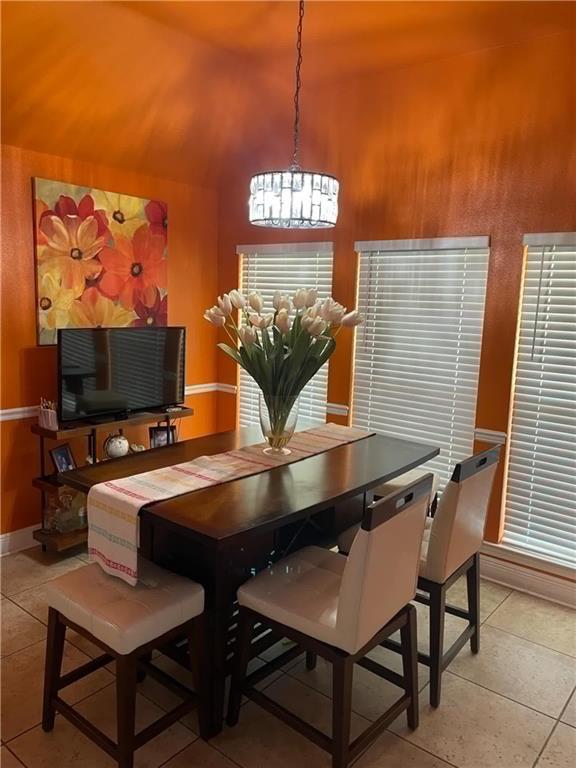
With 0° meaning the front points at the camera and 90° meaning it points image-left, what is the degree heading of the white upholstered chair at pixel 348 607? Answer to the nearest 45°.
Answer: approximately 135°

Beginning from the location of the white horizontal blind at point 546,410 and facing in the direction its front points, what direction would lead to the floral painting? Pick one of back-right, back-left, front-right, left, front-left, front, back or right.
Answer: front-right

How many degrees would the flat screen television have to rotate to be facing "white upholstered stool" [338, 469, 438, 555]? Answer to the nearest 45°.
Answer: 0° — it already faces it

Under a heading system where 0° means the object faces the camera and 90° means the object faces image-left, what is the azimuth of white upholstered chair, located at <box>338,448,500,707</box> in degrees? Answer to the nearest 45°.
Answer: approximately 135°

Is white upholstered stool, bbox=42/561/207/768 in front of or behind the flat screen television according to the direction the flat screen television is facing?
in front

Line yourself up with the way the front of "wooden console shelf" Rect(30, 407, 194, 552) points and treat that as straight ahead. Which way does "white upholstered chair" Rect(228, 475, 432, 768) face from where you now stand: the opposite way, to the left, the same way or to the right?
the opposite way

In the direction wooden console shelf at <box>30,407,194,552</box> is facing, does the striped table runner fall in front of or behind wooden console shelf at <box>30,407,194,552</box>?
in front

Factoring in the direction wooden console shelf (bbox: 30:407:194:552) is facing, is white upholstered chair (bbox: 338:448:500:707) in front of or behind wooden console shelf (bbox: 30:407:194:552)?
in front

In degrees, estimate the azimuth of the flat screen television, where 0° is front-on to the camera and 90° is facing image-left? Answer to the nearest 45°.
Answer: approximately 315°
